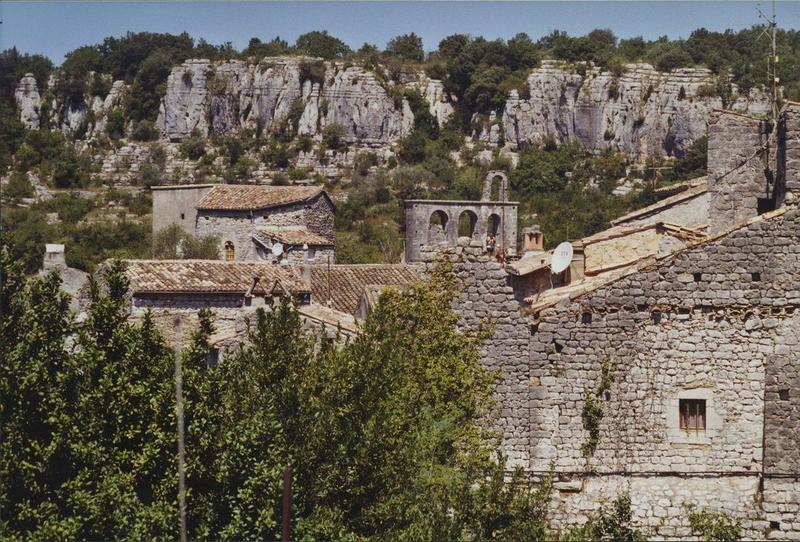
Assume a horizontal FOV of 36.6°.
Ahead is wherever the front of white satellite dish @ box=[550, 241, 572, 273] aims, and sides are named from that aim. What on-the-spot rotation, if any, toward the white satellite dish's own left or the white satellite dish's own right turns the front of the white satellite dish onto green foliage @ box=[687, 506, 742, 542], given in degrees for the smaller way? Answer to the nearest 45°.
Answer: approximately 90° to the white satellite dish's own left

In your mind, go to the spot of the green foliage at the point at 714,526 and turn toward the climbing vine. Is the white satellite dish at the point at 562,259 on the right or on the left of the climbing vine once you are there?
right

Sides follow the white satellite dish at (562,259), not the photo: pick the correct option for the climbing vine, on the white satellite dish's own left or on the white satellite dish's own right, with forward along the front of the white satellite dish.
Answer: on the white satellite dish's own left

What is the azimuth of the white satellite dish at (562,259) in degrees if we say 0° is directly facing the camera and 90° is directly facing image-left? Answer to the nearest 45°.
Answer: approximately 45°
